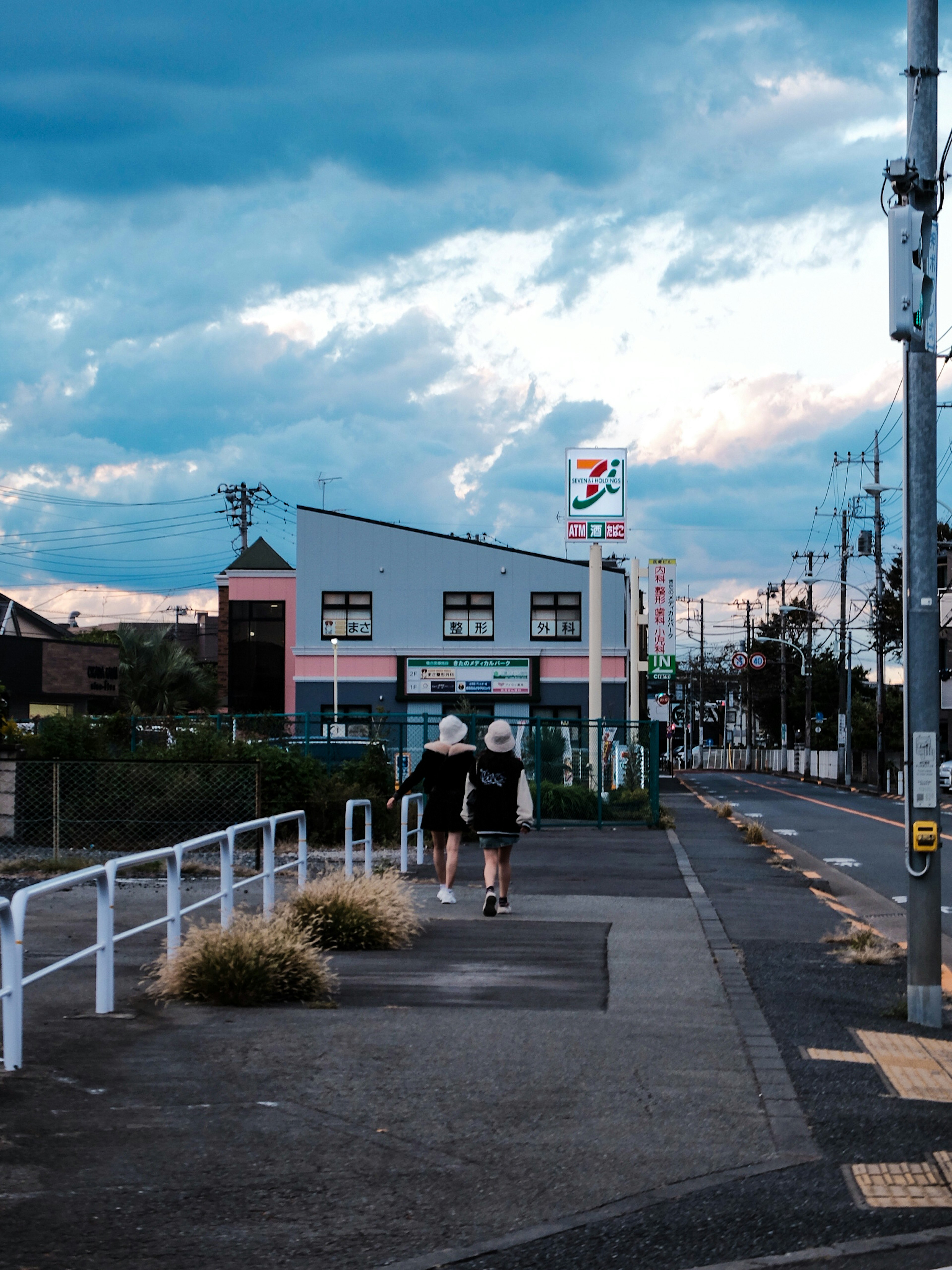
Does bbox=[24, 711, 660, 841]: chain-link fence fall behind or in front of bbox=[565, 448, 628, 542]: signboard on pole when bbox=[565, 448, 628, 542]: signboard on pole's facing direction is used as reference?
in front

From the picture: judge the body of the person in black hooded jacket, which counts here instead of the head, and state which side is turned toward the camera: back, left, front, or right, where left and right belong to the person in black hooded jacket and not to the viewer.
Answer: back

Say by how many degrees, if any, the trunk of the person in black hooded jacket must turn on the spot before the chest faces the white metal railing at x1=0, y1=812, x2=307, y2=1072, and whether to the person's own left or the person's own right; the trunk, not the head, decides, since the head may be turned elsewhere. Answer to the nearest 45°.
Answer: approximately 180°

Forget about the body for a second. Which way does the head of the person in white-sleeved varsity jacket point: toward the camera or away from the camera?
away from the camera

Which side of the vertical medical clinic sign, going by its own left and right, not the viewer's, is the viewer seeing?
front

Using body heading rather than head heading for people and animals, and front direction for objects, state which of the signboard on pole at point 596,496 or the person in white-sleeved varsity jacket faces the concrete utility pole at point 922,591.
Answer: the signboard on pole

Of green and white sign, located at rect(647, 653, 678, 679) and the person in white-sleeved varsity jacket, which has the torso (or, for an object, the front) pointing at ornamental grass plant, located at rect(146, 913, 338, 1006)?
the green and white sign

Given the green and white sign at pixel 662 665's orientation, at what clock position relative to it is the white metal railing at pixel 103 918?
The white metal railing is roughly at 12 o'clock from the green and white sign.

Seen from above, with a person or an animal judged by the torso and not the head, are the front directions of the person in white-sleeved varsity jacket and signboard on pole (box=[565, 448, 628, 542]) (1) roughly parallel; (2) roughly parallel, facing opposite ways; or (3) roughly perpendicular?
roughly parallel, facing opposite ways

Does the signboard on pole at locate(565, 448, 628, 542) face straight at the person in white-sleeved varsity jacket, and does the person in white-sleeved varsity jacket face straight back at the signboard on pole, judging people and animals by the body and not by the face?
yes

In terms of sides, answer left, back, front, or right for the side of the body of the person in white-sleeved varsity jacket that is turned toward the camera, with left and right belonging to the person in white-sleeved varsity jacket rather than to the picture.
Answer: back

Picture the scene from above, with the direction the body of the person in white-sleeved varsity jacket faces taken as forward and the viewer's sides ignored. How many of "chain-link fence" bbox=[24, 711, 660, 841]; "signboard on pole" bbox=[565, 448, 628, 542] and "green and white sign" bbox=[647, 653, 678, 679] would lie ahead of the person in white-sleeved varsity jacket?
3

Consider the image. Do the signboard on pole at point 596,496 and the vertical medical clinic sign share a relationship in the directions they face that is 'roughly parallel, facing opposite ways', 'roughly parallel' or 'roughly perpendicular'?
roughly parallel

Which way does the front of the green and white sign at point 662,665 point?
toward the camera

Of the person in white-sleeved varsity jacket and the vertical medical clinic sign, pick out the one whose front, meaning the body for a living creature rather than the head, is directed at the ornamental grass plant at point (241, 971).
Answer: the vertical medical clinic sign

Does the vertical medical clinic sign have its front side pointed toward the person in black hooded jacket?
yes

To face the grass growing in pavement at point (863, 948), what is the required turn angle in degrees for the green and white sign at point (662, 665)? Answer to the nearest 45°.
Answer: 0° — it already faces it
